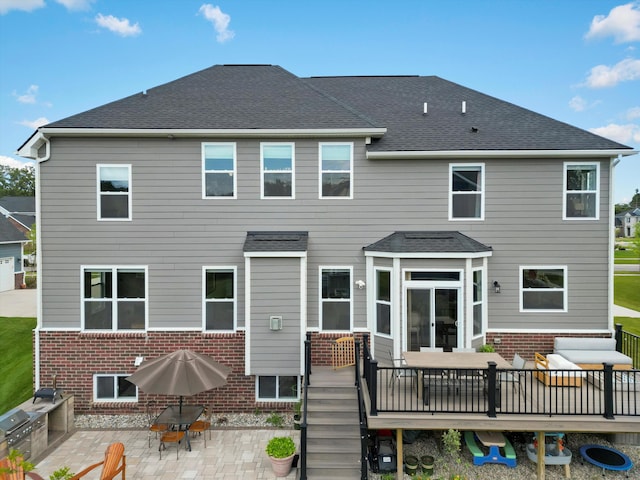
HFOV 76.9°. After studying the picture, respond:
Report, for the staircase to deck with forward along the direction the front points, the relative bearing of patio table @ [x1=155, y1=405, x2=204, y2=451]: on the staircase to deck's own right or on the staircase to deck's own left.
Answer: on the staircase to deck's own right

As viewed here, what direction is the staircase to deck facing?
toward the camera

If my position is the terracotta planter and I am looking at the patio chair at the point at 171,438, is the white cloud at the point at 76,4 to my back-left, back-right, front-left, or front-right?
front-right

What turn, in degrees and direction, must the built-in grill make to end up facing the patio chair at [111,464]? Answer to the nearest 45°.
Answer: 0° — it already faces it

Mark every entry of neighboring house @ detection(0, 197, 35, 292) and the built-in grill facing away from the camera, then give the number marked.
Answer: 0

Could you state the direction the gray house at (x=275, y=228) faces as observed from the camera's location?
facing away from the viewer

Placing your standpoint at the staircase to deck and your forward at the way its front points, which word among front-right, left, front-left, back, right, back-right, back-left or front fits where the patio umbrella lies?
right

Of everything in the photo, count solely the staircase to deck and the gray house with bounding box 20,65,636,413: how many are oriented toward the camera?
1
